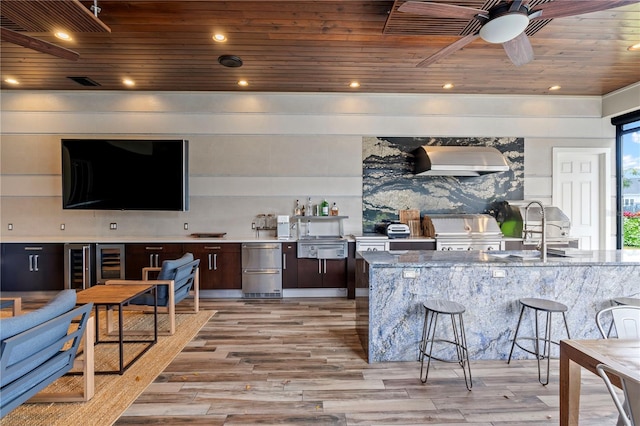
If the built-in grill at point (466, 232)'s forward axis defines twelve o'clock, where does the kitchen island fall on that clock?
The kitchen island is roughly at 12 o'clock from the built-in grill.

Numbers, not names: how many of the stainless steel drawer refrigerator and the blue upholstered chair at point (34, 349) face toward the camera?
1

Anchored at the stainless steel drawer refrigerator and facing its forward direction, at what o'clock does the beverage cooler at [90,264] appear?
The beverage cooler is roughly at 3 o'clock from the stainless steel drawer refrigerator.

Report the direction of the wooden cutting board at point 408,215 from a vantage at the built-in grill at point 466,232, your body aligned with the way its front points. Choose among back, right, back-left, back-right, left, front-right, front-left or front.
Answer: right

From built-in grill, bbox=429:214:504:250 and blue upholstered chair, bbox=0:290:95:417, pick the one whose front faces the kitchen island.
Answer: the built-in grill

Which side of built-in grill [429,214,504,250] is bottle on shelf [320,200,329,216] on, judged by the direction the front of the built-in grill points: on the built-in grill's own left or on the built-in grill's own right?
on the built-in grill's own right

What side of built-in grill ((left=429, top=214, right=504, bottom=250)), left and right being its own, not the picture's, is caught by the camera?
front

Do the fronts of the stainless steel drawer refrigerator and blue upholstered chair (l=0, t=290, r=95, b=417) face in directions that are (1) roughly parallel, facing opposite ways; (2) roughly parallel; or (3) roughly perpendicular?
roughly perpendicular

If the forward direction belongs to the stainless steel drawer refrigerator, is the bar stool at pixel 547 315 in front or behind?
in front

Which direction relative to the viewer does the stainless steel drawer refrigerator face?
toward the camera

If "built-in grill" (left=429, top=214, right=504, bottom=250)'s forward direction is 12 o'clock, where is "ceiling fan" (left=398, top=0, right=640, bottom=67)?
The ceiling fan is roughly at 12 o'clock from the built-in grill.

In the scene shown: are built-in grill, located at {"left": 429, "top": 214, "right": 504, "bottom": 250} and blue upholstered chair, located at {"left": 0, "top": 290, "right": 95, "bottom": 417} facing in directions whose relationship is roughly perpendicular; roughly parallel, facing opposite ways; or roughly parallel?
roughly perpendicular

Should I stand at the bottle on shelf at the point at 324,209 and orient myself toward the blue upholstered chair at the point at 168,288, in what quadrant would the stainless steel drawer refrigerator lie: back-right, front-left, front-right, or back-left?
front-right

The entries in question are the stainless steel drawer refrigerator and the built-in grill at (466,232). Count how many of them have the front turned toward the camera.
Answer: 2
